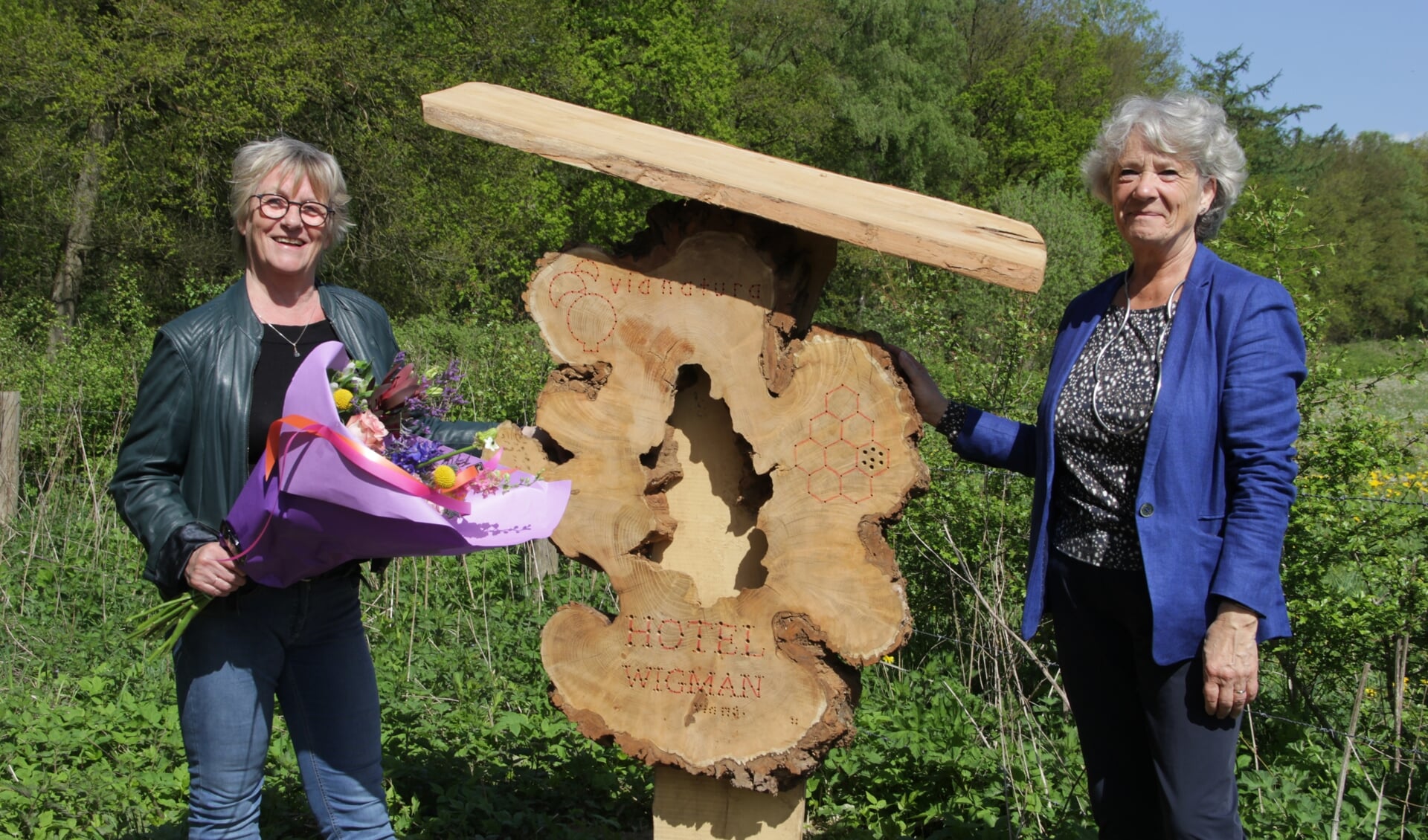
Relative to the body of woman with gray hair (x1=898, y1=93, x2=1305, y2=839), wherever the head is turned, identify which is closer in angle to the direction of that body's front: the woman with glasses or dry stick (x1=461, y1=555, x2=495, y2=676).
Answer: the woman with glasses

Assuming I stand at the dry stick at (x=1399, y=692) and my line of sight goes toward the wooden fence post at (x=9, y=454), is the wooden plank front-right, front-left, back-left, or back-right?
front-left

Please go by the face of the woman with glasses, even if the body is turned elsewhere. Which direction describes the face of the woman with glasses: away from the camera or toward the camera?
toward the camera

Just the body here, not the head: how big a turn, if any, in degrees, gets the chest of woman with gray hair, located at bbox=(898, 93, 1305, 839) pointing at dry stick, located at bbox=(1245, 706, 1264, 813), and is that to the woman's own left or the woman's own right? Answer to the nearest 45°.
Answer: approximately 135° to the woman's own right

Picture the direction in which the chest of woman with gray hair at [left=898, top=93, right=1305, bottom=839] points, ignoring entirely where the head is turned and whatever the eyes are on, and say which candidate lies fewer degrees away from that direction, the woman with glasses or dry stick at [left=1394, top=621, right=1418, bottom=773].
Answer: the woman with glasses

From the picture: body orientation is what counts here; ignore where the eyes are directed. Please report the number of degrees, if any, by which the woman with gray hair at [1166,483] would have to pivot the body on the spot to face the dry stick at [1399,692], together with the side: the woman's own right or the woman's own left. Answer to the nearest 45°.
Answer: approximately 180°

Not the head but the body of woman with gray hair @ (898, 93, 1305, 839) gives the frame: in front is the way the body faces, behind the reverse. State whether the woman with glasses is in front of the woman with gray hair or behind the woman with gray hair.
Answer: in front

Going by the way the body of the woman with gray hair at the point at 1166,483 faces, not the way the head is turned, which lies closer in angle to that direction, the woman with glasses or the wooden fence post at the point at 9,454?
the woman with glasses

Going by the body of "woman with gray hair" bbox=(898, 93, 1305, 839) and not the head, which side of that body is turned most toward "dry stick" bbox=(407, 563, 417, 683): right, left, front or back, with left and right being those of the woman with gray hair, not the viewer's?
right

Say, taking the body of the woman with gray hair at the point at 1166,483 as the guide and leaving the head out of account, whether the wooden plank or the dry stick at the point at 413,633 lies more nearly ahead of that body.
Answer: the wooden plank

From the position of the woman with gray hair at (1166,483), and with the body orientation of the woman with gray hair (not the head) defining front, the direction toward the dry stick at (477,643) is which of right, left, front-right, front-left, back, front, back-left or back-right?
right

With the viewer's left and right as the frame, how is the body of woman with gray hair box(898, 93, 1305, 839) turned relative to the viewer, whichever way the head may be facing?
facing the viewer and to the left of the viewer

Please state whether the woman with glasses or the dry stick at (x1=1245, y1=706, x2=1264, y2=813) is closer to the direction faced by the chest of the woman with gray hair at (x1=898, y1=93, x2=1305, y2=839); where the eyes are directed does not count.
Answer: the woman with glasses

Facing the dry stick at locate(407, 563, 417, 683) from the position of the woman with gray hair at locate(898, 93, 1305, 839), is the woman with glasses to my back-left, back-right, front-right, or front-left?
front-left

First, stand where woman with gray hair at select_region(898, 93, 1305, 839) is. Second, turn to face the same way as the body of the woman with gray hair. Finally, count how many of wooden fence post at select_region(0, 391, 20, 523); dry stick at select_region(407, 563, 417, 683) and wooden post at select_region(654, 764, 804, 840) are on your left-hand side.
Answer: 0
